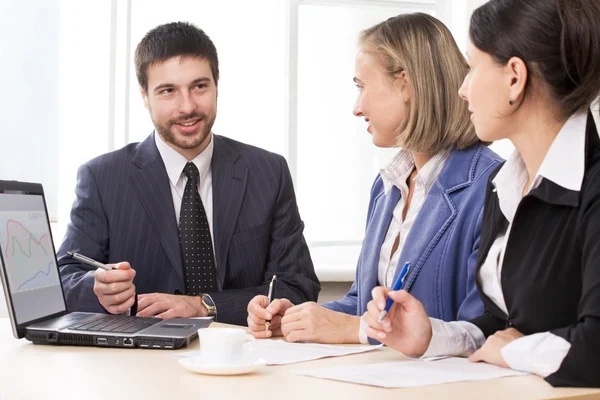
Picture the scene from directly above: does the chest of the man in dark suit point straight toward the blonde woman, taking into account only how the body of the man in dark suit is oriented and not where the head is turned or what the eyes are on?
no

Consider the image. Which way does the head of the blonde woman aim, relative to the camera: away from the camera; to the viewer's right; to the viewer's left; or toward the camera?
to the viewer's left

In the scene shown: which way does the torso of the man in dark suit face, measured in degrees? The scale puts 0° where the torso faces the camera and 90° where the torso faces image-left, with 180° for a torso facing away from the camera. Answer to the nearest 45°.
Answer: approximately 0°

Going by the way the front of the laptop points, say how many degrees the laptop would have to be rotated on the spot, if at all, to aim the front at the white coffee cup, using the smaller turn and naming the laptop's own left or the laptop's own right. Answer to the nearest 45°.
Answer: approximately 45° to the laptop's own right

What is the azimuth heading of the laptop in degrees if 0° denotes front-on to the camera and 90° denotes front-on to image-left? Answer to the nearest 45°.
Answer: approximately 270°

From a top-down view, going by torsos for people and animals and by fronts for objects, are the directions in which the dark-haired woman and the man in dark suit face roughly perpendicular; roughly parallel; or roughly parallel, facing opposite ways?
roughly perpendicular

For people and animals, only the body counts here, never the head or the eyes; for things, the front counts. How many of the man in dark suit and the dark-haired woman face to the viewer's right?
0

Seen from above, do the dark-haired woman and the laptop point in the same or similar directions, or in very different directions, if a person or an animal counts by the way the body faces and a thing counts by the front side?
very different directions

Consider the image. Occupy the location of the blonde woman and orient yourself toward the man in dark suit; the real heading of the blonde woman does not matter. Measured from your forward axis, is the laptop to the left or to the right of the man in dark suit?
left

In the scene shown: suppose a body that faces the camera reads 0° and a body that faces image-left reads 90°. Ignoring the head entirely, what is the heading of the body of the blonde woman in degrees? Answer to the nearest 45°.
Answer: approximately 45°
